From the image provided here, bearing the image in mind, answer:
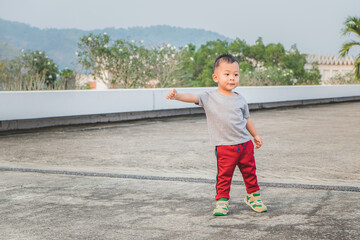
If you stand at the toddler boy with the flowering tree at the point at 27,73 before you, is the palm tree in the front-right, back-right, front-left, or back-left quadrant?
front-right

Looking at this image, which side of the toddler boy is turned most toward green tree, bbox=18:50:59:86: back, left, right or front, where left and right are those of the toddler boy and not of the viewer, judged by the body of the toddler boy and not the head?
back

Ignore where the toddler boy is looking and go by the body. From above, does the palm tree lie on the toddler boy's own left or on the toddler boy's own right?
on the toddler boy's own left

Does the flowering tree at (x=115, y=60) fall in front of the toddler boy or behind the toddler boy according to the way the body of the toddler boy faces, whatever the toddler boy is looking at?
behind

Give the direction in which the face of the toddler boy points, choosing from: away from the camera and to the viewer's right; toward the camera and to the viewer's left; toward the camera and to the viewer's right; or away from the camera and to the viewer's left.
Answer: toward the camera and to the viewer's right

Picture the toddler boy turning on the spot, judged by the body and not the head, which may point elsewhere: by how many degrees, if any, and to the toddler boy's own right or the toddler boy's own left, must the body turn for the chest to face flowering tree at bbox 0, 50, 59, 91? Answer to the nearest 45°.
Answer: approximately 180°

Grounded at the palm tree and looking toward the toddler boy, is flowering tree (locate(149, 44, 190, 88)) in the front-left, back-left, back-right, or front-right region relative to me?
front-right

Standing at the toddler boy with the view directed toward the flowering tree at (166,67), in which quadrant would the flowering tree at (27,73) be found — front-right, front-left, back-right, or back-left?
front-left

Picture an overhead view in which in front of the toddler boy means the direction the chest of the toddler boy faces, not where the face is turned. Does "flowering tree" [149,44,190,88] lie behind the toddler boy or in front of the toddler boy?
behind

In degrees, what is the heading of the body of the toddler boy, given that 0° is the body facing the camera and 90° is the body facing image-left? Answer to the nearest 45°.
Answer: approximately 315°
